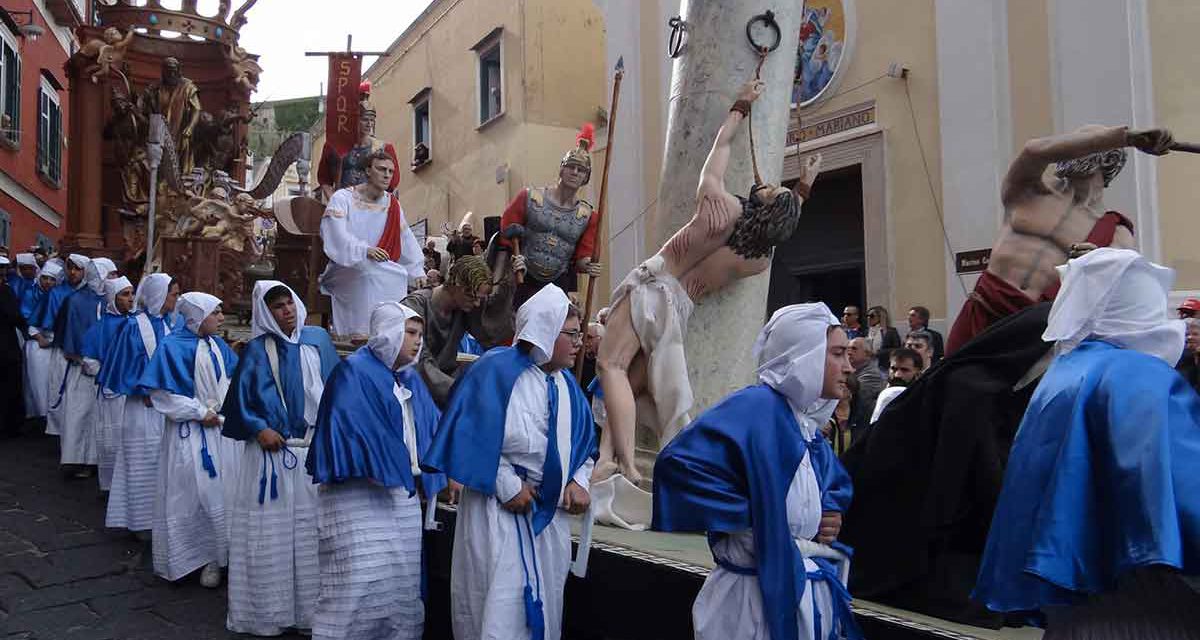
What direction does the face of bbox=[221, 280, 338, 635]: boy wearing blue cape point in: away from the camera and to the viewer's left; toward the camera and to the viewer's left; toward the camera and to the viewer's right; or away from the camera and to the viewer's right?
toward the camera and to the viewer's right

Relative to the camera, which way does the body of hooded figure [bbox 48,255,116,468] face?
to the viewer's right

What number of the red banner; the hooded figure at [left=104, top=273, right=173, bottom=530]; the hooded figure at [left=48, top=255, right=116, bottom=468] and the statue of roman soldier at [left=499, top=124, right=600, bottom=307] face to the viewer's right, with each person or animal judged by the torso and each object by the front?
2

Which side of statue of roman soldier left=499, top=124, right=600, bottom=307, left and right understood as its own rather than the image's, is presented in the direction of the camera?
front

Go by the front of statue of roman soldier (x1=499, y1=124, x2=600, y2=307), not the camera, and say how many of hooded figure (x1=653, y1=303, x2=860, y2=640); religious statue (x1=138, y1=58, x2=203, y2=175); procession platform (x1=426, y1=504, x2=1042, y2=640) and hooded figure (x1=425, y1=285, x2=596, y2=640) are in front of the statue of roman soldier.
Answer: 3
